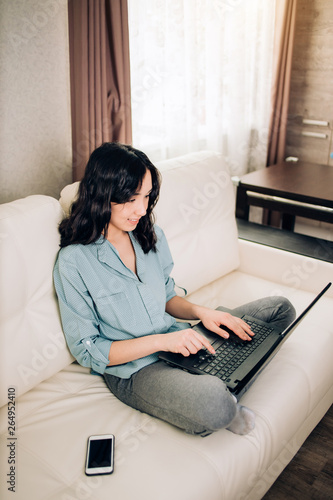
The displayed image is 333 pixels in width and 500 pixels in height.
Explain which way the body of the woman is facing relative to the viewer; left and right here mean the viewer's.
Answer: facing the viewer and to the right of the viewer

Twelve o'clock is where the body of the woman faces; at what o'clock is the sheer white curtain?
The sheer white curtain is roughly at 8 o'clock from the woman.

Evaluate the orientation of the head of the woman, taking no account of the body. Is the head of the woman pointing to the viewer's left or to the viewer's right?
to the viewer's right

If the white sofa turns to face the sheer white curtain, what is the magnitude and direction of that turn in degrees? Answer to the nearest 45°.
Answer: approximately 135° to its left

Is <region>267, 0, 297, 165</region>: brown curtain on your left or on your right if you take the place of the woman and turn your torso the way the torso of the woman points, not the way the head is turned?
on your left

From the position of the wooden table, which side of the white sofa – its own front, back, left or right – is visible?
left

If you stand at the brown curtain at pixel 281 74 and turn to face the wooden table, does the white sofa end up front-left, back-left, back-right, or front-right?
front-right
